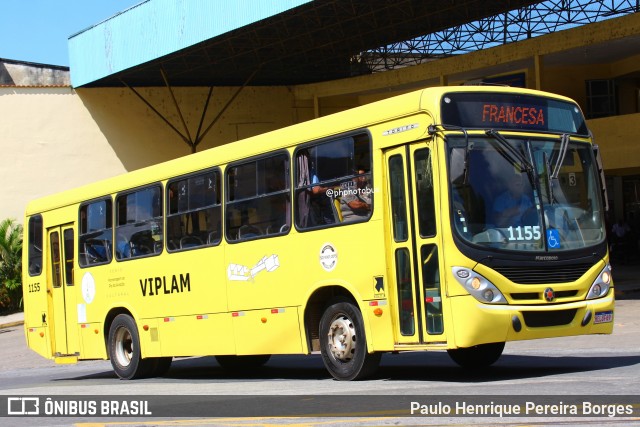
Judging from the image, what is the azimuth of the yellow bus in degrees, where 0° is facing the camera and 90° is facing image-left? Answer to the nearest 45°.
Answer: approximately 315°

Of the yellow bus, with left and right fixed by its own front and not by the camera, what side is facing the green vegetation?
back
